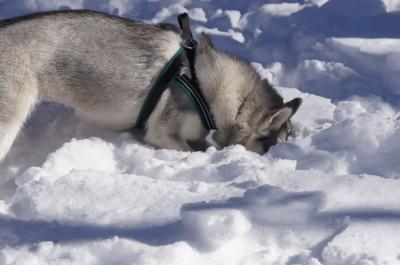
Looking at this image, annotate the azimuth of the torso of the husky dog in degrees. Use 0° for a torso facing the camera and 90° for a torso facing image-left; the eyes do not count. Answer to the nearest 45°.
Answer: approximately 270°
